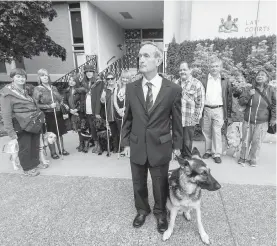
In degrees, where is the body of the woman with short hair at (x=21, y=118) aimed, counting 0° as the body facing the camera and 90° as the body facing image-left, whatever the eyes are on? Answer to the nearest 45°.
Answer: approximately 315°

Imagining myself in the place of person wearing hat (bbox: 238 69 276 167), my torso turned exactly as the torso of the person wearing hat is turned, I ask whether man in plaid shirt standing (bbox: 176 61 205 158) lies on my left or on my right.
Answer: on my right

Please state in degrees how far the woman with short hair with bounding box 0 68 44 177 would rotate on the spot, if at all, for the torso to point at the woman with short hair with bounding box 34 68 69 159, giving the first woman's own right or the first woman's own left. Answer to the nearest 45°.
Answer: approximately 90° to the first woman's own left

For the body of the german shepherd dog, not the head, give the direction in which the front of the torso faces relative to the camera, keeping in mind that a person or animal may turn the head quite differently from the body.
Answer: toward the camera

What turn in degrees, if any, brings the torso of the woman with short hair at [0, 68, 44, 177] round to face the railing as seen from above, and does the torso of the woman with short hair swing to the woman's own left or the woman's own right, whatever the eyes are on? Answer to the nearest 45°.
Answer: approximately 135° to the woman's own left

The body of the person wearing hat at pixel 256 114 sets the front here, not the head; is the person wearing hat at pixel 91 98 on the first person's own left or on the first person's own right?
on the first person's own right

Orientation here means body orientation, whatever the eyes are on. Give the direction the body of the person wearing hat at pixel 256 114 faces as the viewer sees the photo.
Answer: toward the camera

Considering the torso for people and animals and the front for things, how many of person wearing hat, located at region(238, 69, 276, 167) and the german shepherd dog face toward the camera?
2

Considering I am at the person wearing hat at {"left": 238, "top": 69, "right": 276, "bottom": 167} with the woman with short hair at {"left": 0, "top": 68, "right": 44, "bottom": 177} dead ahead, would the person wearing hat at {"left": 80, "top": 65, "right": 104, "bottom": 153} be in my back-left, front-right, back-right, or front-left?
front-right
